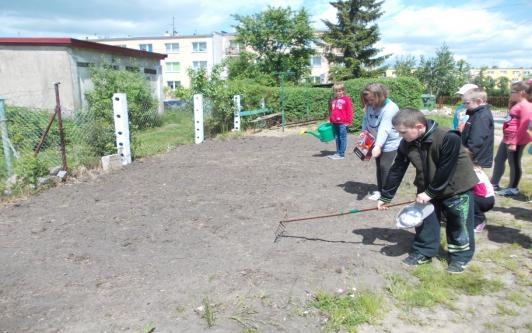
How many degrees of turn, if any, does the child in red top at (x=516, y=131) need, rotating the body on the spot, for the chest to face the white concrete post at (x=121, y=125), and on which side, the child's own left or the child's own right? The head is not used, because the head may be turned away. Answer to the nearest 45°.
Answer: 0° — they already face it

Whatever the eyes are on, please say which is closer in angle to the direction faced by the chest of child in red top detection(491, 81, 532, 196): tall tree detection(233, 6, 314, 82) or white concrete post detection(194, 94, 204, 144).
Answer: the white concrete post

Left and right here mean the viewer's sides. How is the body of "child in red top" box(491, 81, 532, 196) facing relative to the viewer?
facing to the left of the viewer

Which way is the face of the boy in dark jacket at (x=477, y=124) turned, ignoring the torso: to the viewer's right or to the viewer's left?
to the viewer's left

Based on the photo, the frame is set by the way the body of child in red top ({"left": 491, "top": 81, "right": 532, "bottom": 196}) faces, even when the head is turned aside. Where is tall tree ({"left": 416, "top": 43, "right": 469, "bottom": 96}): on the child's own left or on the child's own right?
on the child's own right

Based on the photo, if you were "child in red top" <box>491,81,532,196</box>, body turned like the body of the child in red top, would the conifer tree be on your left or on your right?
on your right

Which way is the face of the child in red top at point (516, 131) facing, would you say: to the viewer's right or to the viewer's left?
to the viewer's left

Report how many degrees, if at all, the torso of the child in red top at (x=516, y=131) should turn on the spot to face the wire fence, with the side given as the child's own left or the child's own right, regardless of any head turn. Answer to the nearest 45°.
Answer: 0° — they already face it
